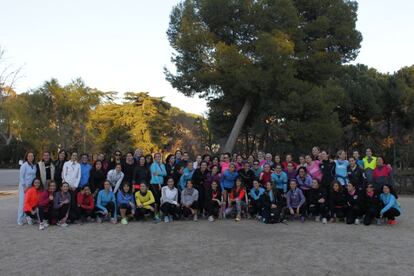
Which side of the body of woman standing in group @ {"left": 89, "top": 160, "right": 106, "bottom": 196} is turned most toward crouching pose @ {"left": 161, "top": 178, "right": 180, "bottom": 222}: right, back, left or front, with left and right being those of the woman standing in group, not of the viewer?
left

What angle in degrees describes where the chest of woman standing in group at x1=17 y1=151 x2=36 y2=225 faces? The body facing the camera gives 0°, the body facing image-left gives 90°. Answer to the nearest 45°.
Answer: approximately 315°

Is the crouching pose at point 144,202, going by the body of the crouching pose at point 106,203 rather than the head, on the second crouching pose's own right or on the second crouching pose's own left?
on the second crouching pose's own left

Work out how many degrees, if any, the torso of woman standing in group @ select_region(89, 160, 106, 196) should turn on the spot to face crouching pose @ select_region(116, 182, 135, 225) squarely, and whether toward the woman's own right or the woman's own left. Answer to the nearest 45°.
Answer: approximately 45° to the woman's own left

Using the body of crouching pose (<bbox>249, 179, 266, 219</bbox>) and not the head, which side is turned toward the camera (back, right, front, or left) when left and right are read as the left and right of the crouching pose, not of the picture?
front

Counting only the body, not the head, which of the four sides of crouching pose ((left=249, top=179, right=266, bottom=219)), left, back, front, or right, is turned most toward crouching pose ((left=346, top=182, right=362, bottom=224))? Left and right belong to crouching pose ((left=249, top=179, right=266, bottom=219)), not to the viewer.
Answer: left

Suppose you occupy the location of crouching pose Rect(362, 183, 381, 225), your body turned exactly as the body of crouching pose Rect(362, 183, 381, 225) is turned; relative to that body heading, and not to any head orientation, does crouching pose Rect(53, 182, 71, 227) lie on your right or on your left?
on your right

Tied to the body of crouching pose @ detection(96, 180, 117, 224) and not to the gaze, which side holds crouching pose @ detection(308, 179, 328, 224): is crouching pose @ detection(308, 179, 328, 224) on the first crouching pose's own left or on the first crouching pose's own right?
on the first crouching pose's own left

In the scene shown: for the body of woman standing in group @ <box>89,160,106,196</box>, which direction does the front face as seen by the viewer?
toward the camera

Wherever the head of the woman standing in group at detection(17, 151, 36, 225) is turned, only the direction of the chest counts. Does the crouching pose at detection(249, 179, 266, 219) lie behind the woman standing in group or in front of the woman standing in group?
in front

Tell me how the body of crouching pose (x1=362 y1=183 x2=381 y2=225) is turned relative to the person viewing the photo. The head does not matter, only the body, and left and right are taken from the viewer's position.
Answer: facing the viewer
